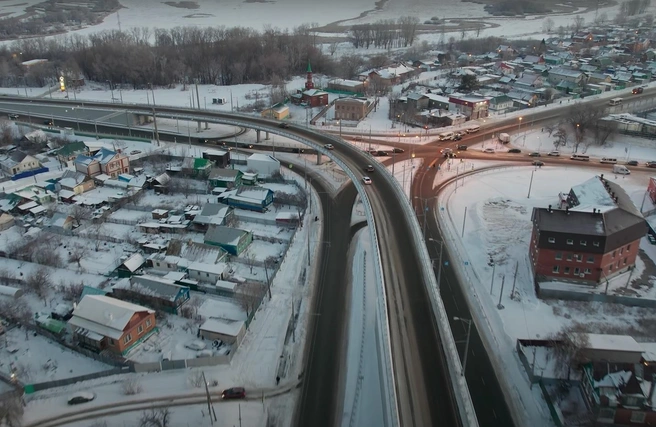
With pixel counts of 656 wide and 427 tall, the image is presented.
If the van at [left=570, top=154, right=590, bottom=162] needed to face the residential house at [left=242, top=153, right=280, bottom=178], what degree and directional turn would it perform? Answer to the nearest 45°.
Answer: approximately 45° to its left

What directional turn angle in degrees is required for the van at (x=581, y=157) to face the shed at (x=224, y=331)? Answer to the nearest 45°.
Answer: approximately 90° to its left

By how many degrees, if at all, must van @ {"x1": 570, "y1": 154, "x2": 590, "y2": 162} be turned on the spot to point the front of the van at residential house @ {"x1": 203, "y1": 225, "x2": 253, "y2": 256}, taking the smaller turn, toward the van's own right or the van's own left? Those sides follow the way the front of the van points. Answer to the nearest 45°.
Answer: approximately 45° to the van's own left

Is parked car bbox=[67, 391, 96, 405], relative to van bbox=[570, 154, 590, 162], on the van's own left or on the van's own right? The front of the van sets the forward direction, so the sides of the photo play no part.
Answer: on the van's own left

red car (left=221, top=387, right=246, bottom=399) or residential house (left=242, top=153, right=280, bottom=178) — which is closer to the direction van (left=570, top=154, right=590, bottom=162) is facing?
the residential house

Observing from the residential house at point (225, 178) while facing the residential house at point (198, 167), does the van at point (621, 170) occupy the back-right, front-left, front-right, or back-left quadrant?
back-right

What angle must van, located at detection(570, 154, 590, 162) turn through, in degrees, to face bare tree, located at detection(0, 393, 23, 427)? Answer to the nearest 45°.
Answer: approximately 90° to its left

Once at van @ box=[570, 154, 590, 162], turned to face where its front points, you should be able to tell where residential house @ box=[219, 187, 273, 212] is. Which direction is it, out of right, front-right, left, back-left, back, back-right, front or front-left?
front-left

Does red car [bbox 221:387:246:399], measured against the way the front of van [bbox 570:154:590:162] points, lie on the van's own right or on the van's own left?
on the van's own left

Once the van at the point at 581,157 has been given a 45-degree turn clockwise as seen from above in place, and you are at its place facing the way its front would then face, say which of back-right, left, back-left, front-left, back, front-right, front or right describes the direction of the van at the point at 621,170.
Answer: back

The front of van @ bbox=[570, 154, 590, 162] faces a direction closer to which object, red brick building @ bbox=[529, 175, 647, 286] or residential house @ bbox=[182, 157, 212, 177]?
the residential house

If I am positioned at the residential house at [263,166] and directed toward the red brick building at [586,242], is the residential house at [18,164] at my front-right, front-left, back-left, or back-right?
back-right

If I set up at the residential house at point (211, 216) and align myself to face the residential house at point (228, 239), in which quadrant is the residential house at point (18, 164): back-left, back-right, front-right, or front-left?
back-right

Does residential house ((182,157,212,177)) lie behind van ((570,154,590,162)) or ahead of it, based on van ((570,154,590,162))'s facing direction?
ahead

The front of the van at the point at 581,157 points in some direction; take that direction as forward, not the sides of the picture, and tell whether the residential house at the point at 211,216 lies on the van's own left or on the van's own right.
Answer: on the van's own left

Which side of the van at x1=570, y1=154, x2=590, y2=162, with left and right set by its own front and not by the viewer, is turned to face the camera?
left
